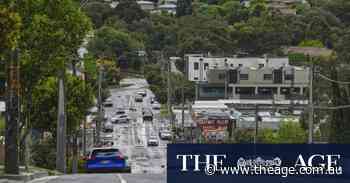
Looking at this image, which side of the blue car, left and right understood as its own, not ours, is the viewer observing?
back

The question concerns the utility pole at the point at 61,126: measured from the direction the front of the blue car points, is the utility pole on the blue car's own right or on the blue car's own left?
on the blue car's own left

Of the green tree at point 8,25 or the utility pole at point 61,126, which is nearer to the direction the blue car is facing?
the utility pole

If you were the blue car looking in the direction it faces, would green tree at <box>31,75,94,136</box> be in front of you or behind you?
in front

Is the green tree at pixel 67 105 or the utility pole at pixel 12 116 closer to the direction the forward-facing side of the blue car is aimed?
the green tree

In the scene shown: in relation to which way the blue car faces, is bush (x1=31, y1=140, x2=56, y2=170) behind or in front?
in front

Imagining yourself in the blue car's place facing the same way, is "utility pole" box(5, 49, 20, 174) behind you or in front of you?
behind
